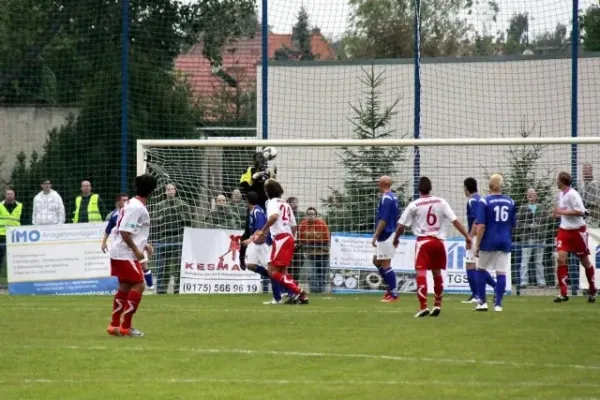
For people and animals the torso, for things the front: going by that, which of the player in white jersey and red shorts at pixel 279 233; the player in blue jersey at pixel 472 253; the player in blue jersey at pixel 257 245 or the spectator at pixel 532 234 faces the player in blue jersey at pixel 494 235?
the spectator

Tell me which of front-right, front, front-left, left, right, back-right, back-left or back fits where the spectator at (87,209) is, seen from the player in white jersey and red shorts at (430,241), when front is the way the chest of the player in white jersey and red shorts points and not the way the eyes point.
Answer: front-left

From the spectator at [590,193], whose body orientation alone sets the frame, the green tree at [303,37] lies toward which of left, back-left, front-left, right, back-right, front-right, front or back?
back-right

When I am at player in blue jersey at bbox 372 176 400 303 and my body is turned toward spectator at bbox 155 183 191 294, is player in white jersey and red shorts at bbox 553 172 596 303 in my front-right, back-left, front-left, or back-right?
back-right

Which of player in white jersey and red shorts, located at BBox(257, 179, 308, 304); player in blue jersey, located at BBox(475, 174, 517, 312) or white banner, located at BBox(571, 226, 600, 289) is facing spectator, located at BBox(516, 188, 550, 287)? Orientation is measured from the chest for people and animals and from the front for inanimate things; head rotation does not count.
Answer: the player in blue jersey

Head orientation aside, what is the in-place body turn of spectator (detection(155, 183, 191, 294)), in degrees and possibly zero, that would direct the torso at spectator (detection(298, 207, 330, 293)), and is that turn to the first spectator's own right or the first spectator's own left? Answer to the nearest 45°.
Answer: approximately 90° to the first spectator's own left

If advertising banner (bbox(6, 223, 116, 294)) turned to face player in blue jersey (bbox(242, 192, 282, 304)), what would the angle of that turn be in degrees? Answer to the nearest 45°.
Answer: approximately 45° to its left

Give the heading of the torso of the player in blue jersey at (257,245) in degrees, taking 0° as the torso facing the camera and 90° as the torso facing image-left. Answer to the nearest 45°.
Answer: approximately 90°

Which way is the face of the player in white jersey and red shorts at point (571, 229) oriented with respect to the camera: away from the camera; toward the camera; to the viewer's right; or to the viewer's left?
to the viewer's left

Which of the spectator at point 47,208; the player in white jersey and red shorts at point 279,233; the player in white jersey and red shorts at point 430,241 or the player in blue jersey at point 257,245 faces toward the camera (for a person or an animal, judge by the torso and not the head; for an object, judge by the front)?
the spectator

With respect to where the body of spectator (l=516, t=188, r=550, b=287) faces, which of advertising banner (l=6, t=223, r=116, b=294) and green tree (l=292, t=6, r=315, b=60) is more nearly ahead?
the advertising banner

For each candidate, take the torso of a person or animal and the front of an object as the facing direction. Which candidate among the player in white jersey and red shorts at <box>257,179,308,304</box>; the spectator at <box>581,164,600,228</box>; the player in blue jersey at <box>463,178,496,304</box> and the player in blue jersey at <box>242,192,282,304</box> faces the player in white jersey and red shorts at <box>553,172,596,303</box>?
the spectator

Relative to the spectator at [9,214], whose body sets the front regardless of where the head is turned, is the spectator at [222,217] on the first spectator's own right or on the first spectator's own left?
on the first spectator's own left

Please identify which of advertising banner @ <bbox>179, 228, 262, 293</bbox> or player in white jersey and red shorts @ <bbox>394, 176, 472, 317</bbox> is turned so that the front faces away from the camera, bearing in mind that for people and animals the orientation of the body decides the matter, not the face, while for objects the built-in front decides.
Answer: the player in white jersey and red shorts

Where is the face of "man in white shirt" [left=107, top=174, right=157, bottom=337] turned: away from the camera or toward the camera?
away from the camera

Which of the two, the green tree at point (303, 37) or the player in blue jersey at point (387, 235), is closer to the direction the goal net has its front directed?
the player in blue jersey
